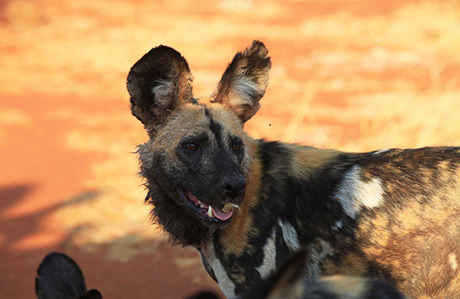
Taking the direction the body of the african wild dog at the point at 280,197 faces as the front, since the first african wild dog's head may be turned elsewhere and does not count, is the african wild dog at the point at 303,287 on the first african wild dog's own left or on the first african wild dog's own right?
on the first african wild dog's own left

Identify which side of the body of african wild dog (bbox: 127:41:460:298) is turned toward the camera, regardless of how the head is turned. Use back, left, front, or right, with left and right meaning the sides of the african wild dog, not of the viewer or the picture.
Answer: left
